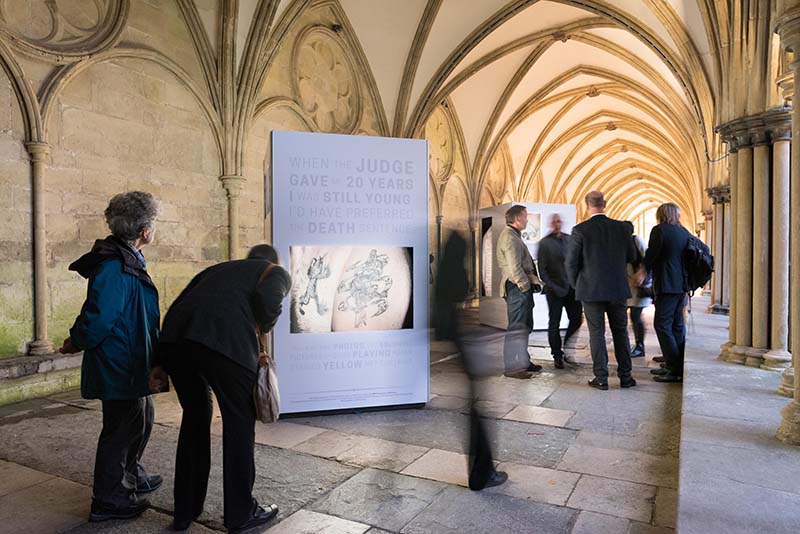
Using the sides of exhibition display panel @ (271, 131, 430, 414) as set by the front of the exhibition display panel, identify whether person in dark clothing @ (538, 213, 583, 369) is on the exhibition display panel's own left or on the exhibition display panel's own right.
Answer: on the exhibition display panel's own left

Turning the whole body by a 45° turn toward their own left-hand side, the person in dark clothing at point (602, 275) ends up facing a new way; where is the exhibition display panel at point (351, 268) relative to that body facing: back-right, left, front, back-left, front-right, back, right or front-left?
left

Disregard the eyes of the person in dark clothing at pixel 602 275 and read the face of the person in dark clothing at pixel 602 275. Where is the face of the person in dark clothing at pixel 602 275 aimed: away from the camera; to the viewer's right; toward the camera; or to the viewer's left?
away from the camera

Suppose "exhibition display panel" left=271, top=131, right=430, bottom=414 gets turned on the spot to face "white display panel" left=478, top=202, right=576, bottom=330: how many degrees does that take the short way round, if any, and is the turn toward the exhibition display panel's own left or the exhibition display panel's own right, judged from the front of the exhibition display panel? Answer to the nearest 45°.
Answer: approximately 135° to the exhibition display panel's own left

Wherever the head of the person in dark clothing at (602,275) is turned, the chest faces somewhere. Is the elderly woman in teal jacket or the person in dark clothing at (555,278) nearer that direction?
the person in dark clothing

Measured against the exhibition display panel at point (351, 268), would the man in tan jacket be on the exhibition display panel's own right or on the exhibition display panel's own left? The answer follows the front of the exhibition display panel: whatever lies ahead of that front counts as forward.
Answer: on the exhibition display panel's own left

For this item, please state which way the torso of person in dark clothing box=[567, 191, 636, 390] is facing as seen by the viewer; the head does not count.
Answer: away from the camera

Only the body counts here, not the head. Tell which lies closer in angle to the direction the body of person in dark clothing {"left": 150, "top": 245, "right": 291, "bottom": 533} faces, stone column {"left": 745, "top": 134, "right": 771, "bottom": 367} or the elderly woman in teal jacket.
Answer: the stone column

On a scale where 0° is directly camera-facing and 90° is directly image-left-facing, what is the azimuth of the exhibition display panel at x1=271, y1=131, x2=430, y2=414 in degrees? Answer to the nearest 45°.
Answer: approximately 0°
